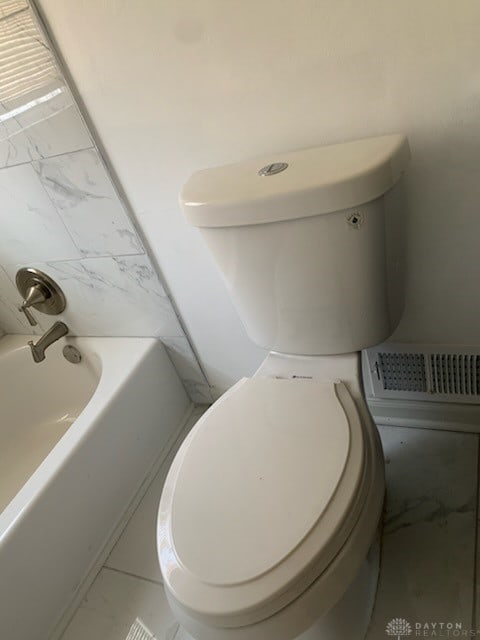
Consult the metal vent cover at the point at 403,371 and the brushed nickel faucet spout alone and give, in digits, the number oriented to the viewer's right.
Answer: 0

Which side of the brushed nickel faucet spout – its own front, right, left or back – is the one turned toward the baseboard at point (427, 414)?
left

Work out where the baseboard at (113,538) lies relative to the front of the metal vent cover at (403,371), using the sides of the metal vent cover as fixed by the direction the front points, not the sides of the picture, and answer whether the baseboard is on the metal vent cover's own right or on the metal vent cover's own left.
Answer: on the metal vent cover's own right

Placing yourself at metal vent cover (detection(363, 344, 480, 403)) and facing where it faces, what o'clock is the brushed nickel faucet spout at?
The brushed nickel faucet spout is roughly at 3 o'clock from the metal vent cover.

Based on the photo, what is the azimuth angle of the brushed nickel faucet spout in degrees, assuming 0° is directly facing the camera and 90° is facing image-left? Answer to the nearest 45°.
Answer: approximately 45°

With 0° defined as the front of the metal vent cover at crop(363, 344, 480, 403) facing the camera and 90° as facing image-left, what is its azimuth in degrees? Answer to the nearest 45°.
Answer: approximately 0°

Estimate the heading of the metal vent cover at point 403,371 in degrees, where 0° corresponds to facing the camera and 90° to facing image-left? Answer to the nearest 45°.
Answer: approximately 0°

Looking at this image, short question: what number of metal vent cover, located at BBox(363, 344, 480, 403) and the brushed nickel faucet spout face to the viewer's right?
0

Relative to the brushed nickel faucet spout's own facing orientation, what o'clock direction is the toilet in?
The toilet is roughly at 10 o'clock from the brushed nickel faucet spout.
